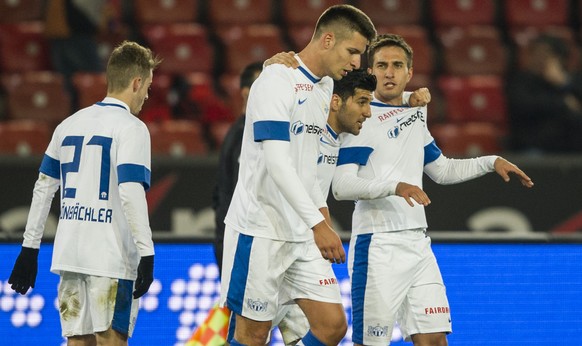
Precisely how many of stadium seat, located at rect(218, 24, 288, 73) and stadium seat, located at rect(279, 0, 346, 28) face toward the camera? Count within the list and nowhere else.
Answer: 2

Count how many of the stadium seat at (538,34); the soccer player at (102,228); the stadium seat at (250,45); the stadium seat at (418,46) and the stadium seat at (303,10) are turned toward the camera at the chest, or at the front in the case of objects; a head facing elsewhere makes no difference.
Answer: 4

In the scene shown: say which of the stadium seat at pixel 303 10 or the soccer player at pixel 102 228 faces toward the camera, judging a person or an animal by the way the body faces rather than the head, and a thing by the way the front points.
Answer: the stadium seat

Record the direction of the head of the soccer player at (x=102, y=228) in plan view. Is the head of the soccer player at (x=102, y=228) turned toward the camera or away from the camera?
away from the camera

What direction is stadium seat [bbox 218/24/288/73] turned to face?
toward the camera

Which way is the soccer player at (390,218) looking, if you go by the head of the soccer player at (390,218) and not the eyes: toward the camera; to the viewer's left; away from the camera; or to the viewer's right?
toward the camera

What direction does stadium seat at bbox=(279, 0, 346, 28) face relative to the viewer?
toward the camera

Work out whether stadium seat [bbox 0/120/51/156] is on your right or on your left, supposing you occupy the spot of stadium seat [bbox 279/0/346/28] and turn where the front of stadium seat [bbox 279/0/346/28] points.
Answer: on your right

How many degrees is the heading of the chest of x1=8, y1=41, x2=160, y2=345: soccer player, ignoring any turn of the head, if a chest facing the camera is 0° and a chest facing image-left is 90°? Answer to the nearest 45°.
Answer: approximately 225°

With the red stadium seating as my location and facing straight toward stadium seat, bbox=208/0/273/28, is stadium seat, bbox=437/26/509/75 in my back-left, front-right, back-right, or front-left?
front-right

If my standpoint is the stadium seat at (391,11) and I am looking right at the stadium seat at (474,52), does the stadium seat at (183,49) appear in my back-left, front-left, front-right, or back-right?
back-right

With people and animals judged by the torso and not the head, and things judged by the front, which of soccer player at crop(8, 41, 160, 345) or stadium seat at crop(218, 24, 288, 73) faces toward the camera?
the stadium seat

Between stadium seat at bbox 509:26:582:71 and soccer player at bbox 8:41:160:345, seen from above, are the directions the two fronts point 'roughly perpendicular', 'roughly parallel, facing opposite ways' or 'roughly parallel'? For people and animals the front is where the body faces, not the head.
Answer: roughly parallel, facing opposite ways
